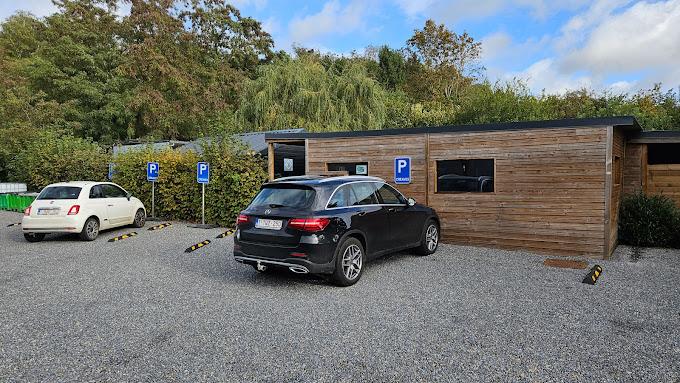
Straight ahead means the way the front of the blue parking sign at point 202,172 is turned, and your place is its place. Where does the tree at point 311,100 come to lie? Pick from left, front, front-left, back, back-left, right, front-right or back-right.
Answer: back-left

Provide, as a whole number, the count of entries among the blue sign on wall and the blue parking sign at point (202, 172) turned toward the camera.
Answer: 2

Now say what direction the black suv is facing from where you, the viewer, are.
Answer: facing away from the viewer and to the right of the viewer

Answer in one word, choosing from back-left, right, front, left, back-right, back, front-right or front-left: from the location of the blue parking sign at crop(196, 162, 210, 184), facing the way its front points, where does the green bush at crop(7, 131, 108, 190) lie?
back-right

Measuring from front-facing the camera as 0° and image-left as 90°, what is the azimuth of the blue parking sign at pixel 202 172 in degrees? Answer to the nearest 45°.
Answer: approximately 0°

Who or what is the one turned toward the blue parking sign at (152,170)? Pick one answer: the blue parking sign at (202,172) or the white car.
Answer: the white car

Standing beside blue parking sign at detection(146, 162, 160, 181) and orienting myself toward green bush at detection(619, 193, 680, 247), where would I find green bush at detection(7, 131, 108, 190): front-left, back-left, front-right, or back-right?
back-left

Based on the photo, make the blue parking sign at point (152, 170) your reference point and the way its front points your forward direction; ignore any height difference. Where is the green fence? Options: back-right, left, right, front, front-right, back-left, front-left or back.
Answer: back-right

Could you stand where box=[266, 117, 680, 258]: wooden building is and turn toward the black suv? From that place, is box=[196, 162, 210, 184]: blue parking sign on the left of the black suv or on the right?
right

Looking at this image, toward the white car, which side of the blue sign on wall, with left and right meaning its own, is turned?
right

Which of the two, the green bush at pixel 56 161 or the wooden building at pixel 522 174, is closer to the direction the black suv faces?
the wooden building

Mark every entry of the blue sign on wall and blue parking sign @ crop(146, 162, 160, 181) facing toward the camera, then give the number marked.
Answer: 2
